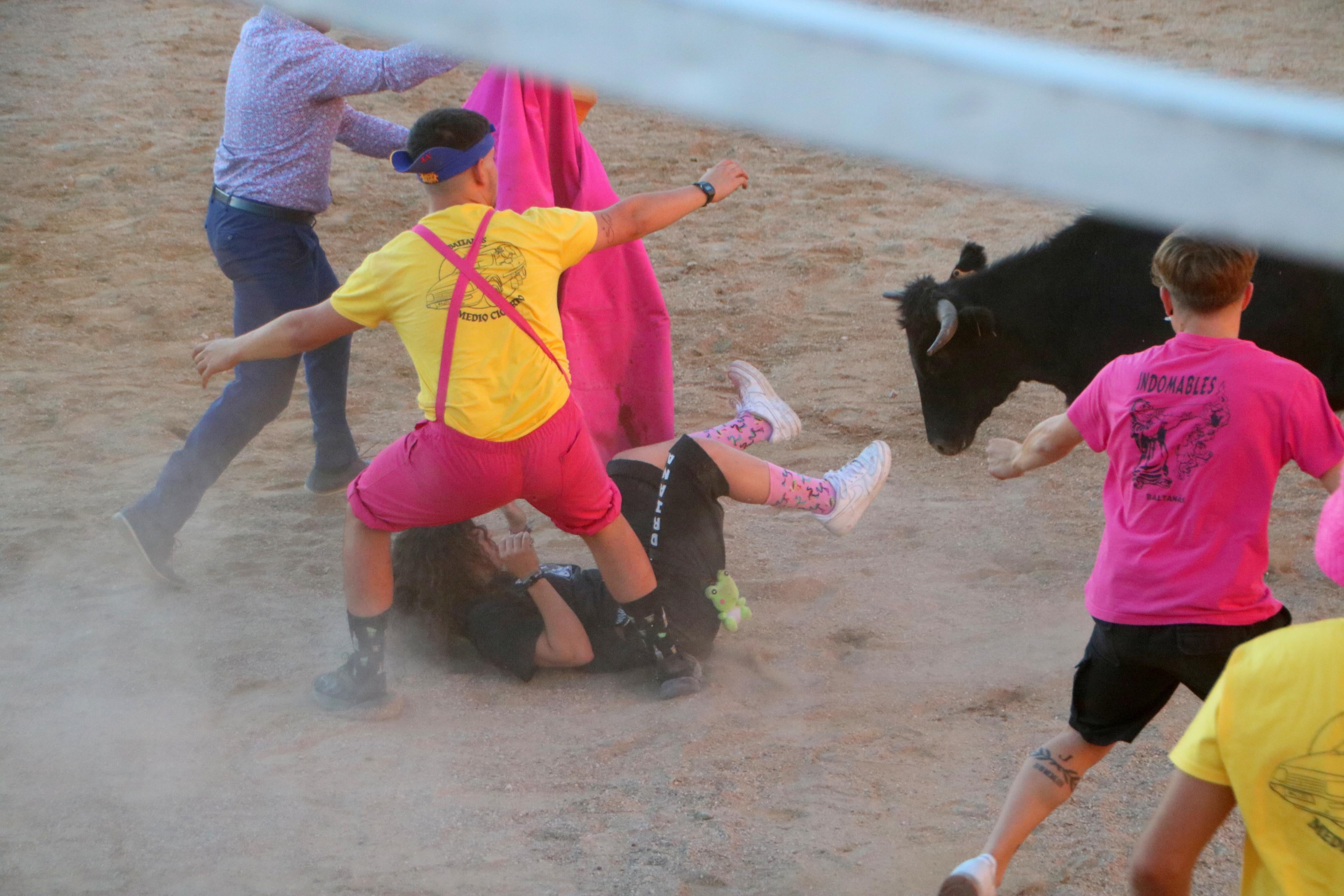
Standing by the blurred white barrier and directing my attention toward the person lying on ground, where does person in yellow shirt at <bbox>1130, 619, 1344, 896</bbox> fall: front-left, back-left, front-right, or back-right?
front-right

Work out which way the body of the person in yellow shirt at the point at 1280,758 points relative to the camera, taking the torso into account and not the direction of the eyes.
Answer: away from the camera

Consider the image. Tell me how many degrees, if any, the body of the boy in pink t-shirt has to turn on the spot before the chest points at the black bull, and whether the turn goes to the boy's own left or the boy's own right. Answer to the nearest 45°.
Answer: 0° — they already face it

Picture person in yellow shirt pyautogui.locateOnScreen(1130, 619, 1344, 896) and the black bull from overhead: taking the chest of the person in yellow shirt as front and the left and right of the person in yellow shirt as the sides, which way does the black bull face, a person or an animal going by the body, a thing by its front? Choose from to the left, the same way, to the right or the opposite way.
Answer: to the left

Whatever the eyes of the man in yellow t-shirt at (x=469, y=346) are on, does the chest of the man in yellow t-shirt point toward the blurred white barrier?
no

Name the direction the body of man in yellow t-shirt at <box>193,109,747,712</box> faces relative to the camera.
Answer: away from the camera

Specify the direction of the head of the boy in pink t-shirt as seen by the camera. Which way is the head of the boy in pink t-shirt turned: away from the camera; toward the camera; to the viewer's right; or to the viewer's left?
away from the camera

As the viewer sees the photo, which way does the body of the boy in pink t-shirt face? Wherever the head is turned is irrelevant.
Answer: away from the camera

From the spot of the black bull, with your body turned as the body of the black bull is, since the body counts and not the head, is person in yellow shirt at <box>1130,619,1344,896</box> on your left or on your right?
on your left

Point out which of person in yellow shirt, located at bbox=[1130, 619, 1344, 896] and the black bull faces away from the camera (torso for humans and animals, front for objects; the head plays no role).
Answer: the person in yellow shirt

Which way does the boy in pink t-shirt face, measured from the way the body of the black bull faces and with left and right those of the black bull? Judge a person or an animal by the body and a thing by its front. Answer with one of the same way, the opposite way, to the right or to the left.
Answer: to the right

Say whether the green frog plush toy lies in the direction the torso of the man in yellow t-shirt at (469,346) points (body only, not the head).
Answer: no

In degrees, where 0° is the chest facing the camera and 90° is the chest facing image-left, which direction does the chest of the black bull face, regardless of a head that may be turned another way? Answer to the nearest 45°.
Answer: approximately 90°
